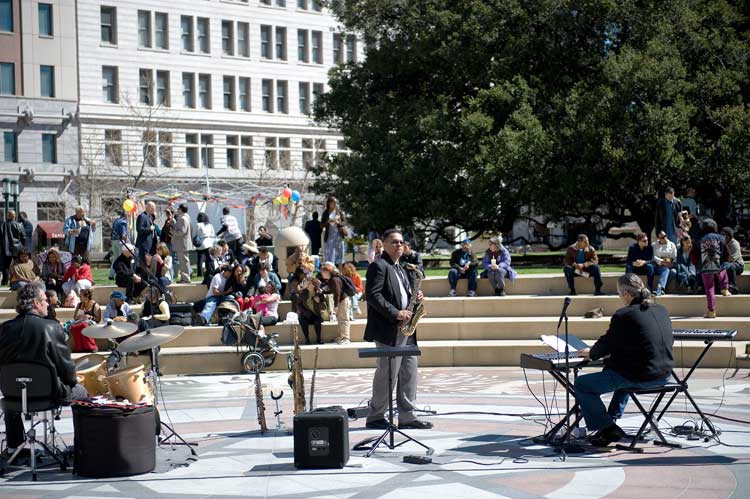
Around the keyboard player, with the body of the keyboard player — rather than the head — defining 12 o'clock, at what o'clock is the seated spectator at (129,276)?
The seated spectator is roughly at 12 o'clock from the keyboard player.

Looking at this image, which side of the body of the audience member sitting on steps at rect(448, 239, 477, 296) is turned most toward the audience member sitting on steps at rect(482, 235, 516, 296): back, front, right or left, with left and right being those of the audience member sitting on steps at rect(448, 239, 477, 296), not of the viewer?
left

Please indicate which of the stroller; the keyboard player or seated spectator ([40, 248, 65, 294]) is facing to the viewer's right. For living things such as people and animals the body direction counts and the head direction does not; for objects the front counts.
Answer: the stroller

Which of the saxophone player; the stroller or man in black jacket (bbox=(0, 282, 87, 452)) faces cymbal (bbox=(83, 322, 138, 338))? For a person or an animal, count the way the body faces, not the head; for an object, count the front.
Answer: the man in black jacket

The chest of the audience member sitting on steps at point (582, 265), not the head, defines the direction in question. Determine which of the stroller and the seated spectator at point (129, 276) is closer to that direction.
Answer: the stroller

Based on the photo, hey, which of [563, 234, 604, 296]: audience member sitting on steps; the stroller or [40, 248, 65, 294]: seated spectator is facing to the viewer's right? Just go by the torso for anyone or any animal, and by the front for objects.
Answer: the stroller

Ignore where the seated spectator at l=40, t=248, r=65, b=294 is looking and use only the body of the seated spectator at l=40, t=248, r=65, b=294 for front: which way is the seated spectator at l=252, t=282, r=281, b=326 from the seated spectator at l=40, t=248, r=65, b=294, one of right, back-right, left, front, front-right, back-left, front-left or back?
front-left

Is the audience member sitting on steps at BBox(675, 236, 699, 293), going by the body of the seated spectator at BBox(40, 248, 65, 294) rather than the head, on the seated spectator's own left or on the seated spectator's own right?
on the seated spectator's own left

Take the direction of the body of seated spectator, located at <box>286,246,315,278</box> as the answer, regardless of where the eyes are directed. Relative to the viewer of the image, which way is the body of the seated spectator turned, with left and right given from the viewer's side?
facing the viewer

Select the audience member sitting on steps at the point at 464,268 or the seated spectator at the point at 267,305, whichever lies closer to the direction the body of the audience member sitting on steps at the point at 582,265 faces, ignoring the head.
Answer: the seated spectator

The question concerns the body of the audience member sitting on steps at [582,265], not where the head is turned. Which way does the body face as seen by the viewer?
toward the camera

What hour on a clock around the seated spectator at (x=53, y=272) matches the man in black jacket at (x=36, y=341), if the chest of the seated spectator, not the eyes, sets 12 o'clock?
The man in black jacket is roughly at 12 o'clock from the seated spectator.

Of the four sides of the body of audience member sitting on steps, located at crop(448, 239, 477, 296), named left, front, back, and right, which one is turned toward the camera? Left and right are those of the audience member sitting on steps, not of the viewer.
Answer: front

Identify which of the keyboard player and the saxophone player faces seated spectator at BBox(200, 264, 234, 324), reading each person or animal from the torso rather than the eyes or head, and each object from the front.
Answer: the keyboard player

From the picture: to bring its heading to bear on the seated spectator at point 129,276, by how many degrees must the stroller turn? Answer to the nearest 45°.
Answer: approximately 135° to its left

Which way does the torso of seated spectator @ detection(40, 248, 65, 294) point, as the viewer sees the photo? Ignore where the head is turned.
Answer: toward the camera

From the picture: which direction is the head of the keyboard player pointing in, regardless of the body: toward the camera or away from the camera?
away from the camera

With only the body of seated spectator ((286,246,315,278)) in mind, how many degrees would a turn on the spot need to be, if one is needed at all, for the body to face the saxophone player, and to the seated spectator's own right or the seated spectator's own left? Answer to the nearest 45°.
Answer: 0° — they already face them
